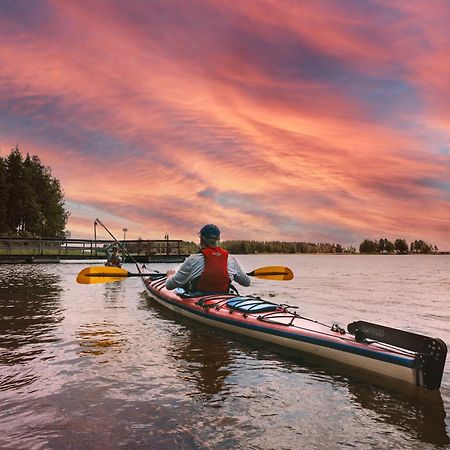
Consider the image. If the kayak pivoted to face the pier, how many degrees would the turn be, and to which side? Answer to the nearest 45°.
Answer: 0° — it already faces it

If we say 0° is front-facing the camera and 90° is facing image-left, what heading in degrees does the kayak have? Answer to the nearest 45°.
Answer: approximately 135°
